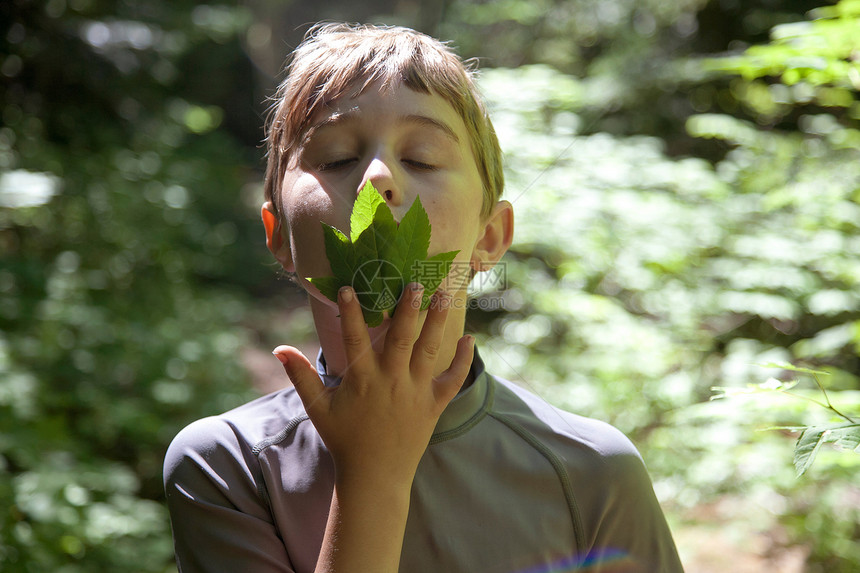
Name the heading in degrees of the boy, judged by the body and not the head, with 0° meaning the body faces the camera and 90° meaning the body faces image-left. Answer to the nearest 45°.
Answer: approximately 0°
